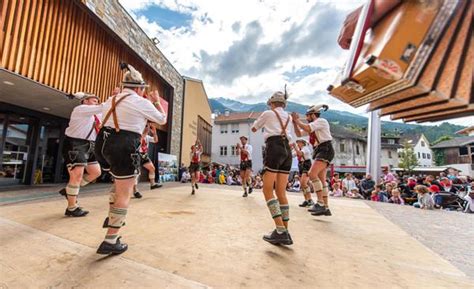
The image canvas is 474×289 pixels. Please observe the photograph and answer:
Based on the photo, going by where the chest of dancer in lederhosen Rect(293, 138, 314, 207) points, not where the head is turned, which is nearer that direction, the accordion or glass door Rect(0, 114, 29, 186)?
the glass door

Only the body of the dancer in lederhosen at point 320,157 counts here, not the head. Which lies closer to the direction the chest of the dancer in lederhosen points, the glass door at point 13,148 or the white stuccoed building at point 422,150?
the glass door

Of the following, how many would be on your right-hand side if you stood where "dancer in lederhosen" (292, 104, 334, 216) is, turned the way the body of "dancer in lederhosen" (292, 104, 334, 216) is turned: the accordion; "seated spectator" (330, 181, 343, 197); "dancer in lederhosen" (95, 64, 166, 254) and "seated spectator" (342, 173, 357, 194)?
2

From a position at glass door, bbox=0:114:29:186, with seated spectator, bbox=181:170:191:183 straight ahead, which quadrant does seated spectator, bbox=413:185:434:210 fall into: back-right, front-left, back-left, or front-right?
front-right

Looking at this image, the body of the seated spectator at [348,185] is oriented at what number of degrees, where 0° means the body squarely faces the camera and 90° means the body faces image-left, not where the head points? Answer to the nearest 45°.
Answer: approximately 45°

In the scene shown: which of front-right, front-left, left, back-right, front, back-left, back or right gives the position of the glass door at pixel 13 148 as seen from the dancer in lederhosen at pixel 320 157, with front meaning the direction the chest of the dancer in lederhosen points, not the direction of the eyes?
front

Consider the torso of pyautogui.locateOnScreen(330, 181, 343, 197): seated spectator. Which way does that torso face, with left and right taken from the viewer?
facing the viewer and to the left of the viewer

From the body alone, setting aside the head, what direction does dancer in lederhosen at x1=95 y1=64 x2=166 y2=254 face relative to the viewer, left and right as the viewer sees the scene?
facing away from the viewer and to the right of the viewer
